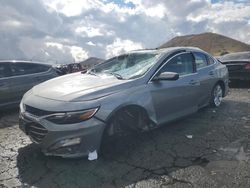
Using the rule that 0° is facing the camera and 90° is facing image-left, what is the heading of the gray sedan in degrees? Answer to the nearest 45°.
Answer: approximately 45°

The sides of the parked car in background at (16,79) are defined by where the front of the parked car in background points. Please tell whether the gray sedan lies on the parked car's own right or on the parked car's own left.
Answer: on the parked car's own left

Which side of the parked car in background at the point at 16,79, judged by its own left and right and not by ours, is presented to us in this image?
left

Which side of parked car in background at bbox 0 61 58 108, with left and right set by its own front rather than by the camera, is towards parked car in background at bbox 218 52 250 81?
back

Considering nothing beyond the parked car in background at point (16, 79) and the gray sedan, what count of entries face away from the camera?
0

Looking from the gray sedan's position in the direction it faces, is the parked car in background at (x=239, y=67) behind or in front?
behind

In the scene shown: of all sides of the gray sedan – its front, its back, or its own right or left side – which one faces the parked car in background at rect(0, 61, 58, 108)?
right
